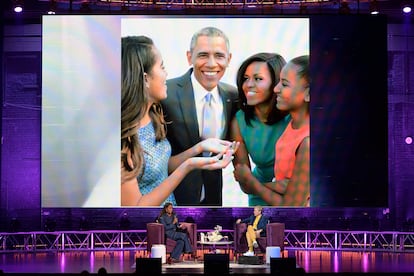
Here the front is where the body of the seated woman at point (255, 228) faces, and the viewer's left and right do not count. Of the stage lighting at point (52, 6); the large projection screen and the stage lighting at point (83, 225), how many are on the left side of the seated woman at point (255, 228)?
0

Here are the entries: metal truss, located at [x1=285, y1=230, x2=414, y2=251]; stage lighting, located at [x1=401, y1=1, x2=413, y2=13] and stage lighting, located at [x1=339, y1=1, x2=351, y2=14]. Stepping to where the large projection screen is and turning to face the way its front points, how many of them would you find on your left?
3

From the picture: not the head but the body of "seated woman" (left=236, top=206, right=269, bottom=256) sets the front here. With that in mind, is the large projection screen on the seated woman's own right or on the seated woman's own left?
on the seated woman's own right

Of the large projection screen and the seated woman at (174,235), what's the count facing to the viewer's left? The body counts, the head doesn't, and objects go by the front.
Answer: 0

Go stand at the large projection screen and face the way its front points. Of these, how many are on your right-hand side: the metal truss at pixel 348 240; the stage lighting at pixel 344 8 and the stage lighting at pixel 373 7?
0

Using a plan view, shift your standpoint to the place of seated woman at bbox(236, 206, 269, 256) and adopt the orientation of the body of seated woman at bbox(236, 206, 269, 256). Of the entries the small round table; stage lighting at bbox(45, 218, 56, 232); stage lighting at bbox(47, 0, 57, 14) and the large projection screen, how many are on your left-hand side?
0

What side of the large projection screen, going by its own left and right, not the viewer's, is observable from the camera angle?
front

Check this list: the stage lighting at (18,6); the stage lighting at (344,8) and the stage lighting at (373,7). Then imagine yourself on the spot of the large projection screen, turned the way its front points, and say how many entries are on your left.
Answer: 2

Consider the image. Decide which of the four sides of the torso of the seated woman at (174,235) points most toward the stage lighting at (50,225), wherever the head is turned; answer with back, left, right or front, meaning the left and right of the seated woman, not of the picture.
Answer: back

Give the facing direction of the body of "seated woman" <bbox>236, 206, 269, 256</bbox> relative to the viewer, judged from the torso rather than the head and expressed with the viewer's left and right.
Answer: facing the viewer and to the left of the viewer

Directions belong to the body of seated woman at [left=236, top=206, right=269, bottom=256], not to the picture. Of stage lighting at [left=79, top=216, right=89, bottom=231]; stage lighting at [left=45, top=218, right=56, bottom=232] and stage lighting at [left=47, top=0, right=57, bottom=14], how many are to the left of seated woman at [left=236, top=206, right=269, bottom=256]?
0

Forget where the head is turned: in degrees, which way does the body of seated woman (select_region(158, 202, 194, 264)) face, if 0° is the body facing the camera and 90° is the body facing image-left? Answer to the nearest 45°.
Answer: approximately 315°
